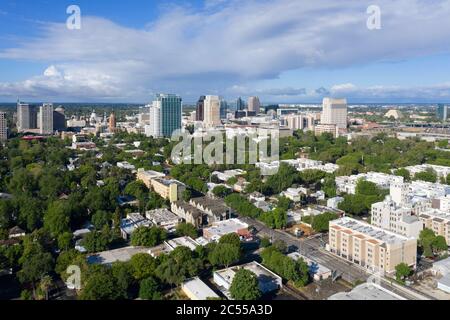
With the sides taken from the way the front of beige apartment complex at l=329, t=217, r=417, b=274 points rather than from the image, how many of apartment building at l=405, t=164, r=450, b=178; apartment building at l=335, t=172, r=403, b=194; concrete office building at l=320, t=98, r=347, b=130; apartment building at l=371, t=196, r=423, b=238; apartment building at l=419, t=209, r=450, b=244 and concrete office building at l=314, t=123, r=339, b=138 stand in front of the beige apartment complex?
0

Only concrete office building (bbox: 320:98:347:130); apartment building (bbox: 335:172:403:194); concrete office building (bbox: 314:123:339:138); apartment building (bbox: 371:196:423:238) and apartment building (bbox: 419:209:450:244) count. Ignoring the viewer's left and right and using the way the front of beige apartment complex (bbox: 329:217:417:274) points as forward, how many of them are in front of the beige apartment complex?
0

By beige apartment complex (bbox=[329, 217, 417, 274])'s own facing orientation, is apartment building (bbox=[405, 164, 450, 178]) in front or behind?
behind

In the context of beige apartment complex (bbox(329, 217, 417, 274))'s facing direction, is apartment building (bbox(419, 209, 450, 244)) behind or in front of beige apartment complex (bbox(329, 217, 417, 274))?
behind

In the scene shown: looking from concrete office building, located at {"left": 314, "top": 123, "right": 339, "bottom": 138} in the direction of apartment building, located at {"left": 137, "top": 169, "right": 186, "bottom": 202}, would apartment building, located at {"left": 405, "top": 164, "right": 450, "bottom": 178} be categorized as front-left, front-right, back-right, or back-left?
front-left

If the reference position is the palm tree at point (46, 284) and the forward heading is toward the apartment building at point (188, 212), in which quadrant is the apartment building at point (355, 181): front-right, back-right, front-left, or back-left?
front-right

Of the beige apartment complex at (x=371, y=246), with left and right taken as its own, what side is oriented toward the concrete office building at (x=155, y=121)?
right

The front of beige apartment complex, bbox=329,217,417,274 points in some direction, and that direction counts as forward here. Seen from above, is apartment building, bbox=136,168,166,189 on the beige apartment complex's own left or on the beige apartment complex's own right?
on the beige apartment complex's own right

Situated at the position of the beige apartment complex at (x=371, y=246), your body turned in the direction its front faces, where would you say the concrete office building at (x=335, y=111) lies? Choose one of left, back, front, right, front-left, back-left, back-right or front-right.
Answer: back-right

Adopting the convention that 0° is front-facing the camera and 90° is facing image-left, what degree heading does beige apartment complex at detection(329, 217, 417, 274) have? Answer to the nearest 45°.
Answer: approximately 45°

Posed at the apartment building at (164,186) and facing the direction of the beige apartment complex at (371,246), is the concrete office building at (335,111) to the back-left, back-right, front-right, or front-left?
back-left
